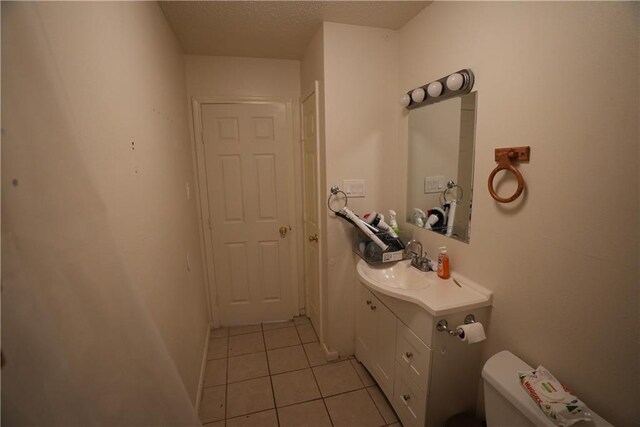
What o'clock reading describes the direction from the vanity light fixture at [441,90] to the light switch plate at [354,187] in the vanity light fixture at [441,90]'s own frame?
The light switch plate is roughly at 2 o'clock from the vanity light fixture.

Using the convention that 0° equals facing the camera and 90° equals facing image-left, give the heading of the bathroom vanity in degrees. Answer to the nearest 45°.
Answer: approximately 45°

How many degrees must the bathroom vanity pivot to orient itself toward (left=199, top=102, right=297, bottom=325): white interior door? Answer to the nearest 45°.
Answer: approximately 90° to its right

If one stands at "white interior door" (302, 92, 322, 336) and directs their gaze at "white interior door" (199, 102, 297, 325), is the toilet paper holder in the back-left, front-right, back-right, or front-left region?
back-left

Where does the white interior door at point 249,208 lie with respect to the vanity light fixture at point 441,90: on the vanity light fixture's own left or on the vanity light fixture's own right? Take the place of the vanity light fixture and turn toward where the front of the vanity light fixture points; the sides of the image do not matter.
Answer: on the vanity light fixture's own right
